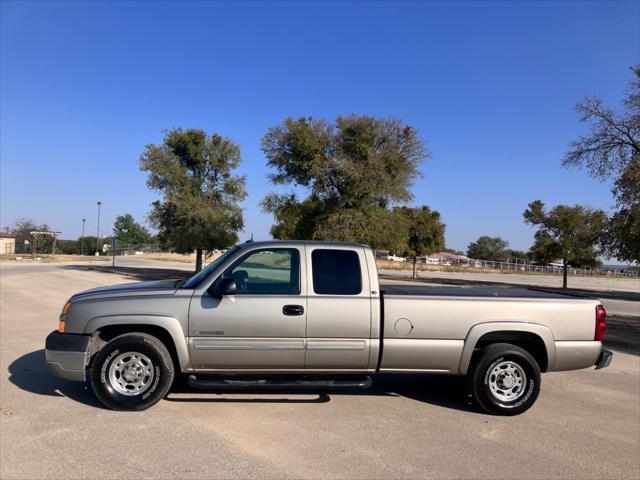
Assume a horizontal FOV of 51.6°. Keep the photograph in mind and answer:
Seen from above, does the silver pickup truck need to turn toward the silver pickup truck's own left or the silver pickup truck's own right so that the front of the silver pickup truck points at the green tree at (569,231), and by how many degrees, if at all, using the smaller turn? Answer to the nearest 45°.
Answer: approximately 135° to the silver pickup truck's own right

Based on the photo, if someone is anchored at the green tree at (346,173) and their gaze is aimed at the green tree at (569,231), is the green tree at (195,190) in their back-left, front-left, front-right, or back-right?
back-left

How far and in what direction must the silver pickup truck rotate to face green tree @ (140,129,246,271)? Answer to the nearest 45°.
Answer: approximately 90° to its right

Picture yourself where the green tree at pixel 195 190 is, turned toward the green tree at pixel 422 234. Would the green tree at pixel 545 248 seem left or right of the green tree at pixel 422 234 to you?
right

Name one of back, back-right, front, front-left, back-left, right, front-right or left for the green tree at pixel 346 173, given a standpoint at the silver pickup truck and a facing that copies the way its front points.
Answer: right

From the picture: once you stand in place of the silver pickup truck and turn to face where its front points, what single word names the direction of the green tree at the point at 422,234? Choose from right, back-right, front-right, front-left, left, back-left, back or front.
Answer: right

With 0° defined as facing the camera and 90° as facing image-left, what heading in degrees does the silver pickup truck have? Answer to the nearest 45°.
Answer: approximately 90°
